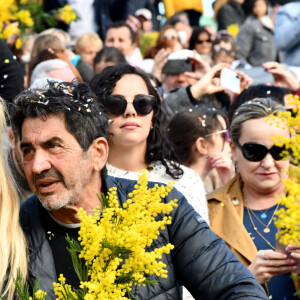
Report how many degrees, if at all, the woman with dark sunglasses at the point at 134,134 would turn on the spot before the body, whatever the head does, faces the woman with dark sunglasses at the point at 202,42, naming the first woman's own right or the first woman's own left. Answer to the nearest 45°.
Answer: approximately 180°

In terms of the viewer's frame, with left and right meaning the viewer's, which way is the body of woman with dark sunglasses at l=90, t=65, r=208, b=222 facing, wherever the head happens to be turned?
facing the viewer

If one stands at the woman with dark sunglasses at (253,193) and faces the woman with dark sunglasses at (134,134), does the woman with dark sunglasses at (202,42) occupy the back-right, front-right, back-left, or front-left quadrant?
front-right

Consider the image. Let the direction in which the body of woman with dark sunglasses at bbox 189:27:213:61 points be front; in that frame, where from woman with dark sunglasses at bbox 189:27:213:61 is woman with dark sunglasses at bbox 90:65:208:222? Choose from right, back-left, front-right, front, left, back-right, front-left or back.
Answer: front-right

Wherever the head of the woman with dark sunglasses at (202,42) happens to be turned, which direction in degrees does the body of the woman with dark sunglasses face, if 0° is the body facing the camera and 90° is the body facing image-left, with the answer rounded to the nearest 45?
approximately 315°

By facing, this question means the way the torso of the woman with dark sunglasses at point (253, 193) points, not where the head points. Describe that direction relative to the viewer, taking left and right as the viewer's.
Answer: facing the viewer and to the right of the viewer

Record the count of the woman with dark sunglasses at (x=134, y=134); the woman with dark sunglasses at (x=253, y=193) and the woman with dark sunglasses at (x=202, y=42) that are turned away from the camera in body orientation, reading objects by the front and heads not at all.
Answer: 0

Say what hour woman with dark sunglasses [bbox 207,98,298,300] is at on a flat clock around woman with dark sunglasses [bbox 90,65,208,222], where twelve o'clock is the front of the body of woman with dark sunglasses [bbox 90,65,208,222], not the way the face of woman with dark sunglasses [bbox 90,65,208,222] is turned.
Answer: woman with dark sunglasses [bbox 207,98,298,300] is roughly at 10 o'clock from woman with dark sunglasses [bbox 90,65,208,222].

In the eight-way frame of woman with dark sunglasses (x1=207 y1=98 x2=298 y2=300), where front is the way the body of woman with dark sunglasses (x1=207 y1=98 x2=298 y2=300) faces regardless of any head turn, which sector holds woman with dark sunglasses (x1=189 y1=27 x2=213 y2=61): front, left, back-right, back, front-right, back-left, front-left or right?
back-left

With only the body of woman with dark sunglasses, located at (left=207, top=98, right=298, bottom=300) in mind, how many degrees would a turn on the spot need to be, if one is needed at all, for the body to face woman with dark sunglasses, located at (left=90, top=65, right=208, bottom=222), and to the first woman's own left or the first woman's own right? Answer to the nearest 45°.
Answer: approximately 135° to the first woman's own right

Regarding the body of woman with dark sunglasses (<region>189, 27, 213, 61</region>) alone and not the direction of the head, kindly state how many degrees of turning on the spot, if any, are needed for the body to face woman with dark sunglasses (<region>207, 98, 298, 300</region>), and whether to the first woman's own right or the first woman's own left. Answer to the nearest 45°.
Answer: approximately 45° to the first woman's own right

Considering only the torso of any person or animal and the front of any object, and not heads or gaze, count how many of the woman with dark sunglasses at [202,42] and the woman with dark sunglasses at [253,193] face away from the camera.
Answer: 0
